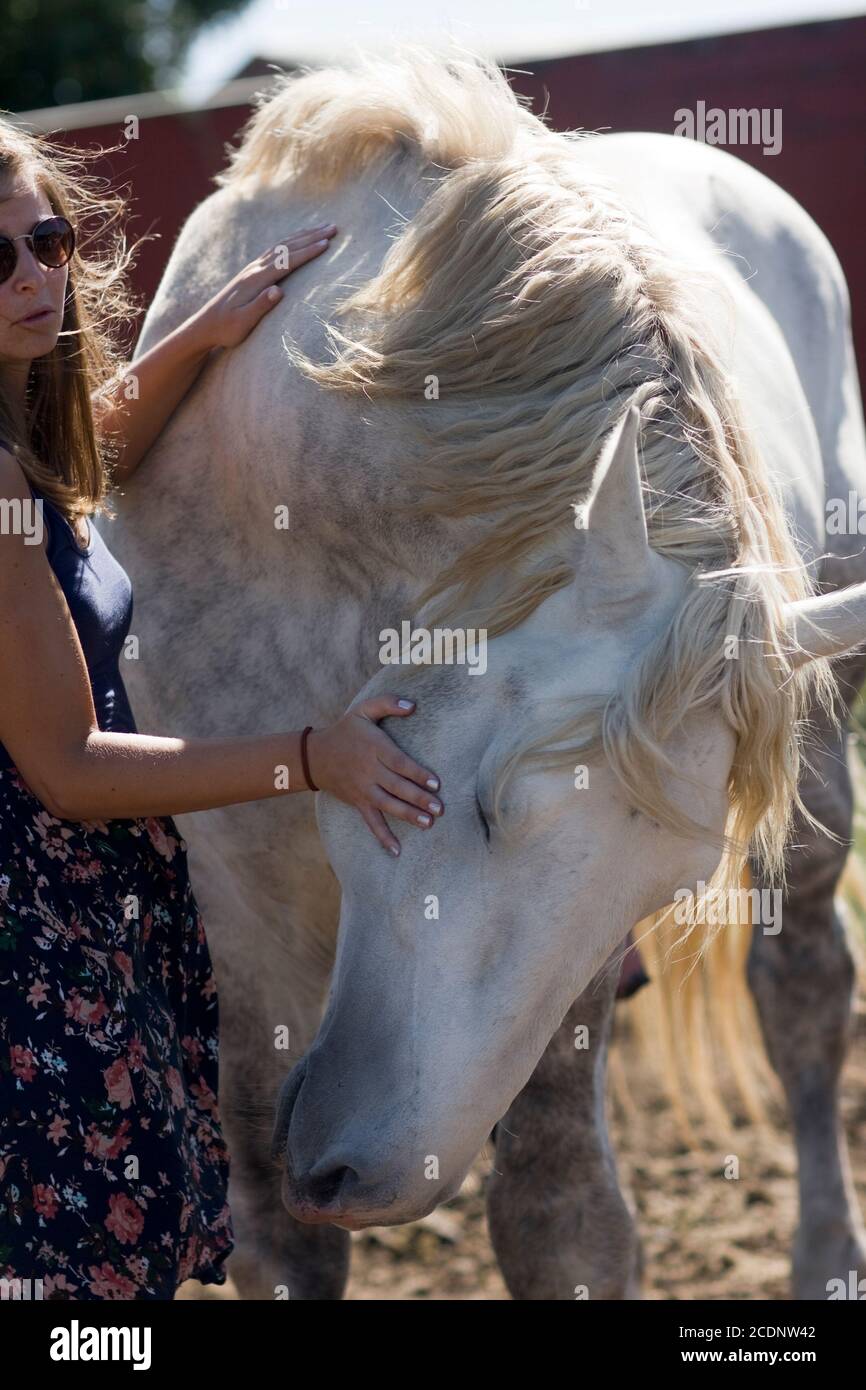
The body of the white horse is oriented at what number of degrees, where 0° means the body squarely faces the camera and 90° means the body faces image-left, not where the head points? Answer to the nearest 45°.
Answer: approximately 45°

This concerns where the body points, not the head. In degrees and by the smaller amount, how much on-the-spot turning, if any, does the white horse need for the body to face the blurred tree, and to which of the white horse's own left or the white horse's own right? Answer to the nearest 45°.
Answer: approximately 135° to the white horse's own right
